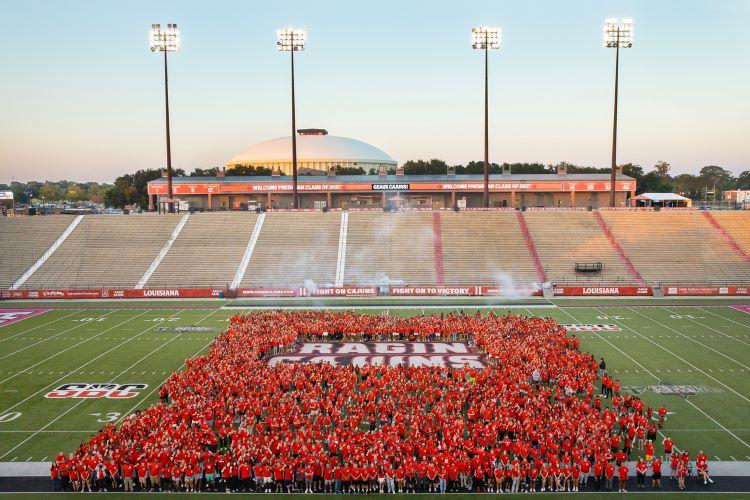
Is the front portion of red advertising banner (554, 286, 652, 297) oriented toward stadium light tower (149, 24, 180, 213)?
no

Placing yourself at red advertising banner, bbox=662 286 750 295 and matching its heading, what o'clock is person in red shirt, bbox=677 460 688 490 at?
The person in red shirt is roughly at 12 o'clock from the red advertising banner.

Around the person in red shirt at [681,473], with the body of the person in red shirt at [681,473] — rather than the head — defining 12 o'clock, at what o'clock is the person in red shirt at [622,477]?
the person in red shirt at [622,477] is roughly at 2 o'clock from the person in red shirt at [681,473].

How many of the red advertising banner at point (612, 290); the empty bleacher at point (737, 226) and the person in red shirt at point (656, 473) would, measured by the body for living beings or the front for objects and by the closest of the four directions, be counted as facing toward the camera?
3

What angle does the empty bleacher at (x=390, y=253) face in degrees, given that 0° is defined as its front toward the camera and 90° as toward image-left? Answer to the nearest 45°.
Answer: approximately 0°

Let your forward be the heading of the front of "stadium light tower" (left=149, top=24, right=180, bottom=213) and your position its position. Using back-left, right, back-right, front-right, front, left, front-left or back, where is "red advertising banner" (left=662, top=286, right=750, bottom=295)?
front-left

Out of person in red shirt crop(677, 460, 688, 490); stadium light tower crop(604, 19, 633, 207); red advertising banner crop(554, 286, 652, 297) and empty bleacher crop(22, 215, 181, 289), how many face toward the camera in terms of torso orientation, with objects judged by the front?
4

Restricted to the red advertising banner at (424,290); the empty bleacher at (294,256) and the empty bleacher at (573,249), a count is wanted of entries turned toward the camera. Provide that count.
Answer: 3

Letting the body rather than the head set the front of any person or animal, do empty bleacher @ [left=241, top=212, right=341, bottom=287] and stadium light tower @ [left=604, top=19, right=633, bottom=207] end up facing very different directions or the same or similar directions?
same or similar directions

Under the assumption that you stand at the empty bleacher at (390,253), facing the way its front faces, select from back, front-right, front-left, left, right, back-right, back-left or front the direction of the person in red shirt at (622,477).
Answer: front

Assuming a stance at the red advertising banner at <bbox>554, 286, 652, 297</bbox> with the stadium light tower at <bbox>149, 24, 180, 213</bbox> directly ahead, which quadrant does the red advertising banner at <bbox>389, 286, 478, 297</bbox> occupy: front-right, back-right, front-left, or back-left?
front-left

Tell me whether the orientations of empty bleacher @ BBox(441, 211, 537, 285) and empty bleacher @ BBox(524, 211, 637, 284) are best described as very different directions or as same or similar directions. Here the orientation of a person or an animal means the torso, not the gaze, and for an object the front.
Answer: same or similar directions

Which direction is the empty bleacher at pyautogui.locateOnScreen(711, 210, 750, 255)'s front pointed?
toward the camera

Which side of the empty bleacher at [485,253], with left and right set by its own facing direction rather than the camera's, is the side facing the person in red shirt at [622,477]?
front

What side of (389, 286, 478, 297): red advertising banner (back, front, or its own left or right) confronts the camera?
front

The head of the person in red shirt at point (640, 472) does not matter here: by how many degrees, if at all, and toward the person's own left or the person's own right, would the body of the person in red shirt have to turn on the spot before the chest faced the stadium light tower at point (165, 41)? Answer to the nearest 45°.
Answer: approximately 135° to the person's own right

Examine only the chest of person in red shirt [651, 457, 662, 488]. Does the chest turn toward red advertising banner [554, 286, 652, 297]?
no
